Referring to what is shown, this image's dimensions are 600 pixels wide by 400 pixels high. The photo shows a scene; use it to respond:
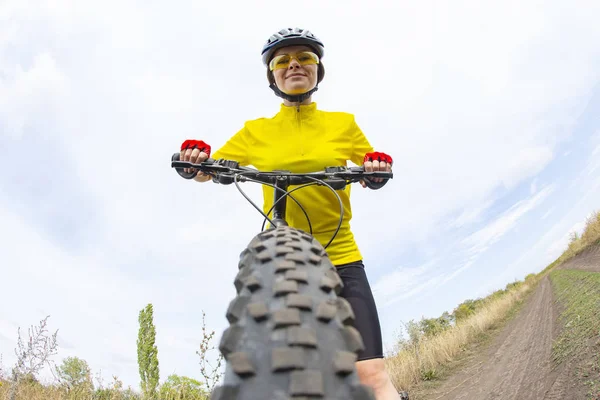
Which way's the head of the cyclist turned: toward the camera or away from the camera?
toward the camera

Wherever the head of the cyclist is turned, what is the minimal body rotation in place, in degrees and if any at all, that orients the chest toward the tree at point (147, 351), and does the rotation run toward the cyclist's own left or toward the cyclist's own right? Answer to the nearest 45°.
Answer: approximately 135° to the cyclist's own right

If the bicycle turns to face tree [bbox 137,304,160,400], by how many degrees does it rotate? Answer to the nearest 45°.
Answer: approximately 135° to its right

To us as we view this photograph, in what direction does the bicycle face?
facing the viewer

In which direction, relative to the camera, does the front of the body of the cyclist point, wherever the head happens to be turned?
toward the camera
